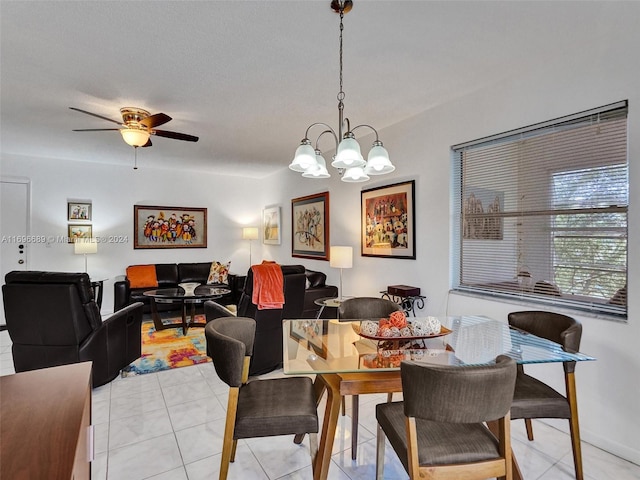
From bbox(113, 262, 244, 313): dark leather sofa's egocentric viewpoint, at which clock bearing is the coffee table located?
The coffee table is roughly at 12 o'clock from the dark leather sofa.

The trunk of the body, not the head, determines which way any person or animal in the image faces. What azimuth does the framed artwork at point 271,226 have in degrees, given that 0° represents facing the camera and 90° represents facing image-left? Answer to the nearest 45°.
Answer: approximately 45°

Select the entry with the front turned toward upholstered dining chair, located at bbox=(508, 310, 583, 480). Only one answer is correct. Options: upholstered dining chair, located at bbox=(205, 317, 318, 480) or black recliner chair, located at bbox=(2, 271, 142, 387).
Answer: upholstered dining chair, located at bbox=(205, 317, 318, 480)

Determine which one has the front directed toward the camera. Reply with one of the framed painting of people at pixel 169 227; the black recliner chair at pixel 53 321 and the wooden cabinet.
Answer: the framed painting of people

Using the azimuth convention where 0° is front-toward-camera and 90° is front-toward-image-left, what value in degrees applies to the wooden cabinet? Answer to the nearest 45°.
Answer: approximately 270°

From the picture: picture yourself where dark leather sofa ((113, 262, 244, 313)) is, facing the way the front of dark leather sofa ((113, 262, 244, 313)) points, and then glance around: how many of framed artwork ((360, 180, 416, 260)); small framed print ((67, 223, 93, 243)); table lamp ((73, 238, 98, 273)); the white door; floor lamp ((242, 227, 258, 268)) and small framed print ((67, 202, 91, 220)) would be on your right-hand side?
4

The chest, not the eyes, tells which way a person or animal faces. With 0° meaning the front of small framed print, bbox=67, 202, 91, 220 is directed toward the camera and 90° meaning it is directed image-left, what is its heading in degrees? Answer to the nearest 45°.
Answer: approximately 0°

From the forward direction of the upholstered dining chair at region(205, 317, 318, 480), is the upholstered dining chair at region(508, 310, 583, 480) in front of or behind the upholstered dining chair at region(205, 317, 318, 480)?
in front

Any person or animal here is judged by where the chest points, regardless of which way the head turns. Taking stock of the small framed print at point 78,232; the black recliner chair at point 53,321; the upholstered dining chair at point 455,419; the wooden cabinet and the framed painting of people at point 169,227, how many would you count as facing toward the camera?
2

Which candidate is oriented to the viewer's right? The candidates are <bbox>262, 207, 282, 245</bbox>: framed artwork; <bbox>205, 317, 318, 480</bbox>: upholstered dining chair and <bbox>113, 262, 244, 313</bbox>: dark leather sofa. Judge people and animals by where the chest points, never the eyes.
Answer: the upholstered dining chair

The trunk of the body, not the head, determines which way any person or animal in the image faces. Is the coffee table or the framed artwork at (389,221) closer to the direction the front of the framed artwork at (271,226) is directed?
the coffee table

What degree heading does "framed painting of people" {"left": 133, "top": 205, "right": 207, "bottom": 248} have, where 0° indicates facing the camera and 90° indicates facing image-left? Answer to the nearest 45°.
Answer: approximately 0°

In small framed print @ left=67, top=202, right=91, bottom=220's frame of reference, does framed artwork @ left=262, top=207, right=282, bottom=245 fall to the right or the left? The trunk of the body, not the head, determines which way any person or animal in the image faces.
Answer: on its left
